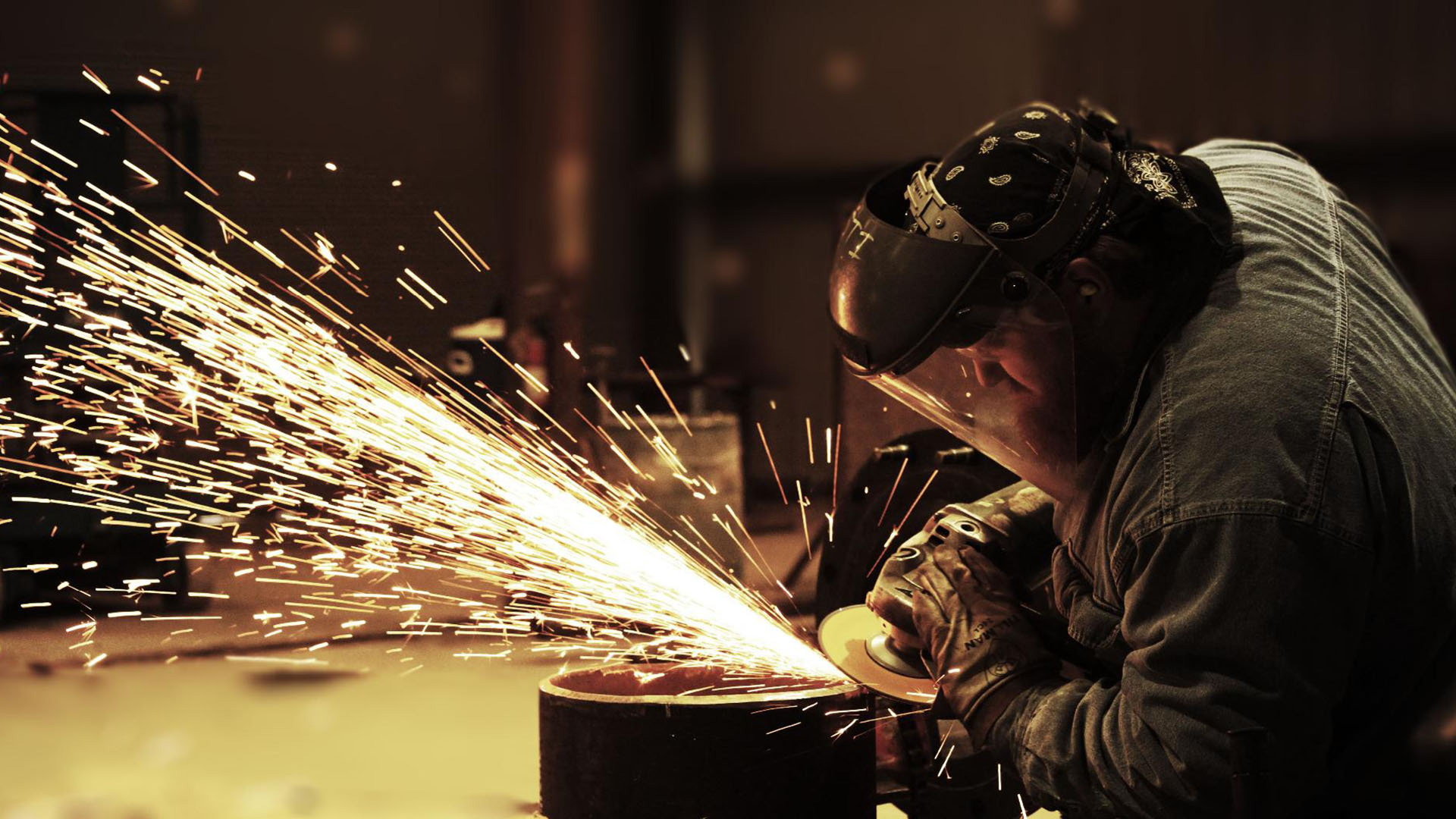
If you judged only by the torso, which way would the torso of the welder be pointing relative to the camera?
to the viewer's left

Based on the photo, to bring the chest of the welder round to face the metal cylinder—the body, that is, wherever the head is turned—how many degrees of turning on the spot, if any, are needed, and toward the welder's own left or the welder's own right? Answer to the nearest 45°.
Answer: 0° — they already face it
